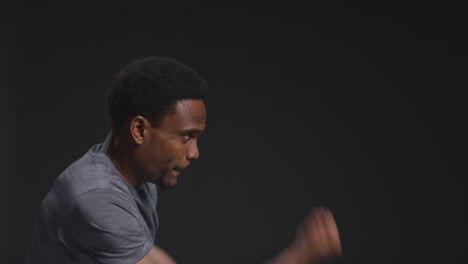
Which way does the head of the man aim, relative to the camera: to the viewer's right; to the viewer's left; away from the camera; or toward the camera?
to the viewer's right

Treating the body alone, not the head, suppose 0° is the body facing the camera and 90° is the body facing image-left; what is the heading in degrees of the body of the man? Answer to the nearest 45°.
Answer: approximately 270°
